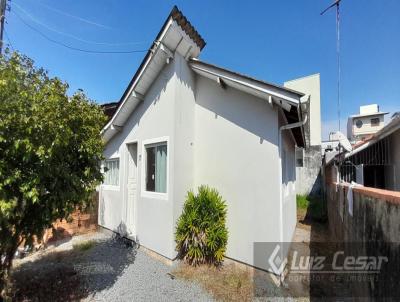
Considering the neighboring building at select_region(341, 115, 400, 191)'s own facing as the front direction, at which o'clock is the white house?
The white house is roughly at 10 o'clock from the neighboring building.

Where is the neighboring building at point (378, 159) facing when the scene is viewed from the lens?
facing to the left of the viewer

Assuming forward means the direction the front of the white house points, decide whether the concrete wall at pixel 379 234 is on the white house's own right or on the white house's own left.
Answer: on the white house's own left

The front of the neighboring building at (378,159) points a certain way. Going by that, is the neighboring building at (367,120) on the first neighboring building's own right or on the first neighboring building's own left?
on the first neighboring building's own right

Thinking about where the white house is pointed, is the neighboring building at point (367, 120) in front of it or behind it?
behind

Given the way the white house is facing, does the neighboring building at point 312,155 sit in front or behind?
behind

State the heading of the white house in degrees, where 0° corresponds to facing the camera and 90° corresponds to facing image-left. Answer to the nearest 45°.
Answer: approximately 45°

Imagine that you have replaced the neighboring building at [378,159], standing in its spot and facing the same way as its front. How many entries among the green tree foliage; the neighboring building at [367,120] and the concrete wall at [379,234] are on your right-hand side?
1

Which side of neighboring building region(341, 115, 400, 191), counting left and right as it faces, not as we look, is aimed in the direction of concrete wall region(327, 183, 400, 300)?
left
